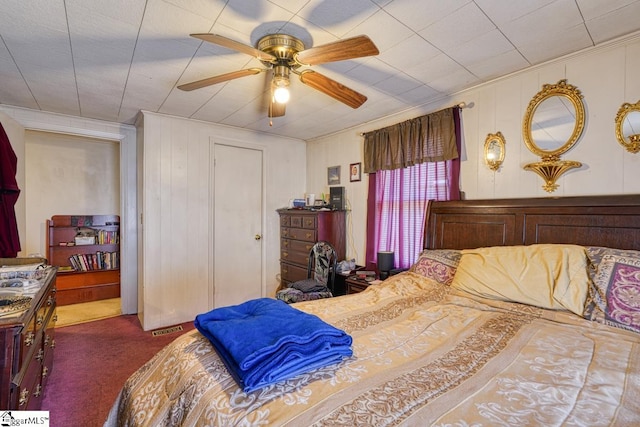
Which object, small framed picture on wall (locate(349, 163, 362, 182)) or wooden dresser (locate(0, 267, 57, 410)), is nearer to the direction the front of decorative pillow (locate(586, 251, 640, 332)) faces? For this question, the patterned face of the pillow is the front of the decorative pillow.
the wooden dresser

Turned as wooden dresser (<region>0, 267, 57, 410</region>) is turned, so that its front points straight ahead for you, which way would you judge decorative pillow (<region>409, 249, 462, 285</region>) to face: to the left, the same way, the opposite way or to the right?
the opposite way

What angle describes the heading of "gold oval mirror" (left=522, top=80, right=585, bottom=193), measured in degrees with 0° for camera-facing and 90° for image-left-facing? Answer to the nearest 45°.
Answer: approximately 45°

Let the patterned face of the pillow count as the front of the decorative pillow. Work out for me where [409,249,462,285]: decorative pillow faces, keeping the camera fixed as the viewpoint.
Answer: facing the viewer and to the left of the viewer

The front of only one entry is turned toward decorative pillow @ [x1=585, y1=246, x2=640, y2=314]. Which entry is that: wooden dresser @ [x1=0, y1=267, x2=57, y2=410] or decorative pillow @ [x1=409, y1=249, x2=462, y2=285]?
the wooden dresser

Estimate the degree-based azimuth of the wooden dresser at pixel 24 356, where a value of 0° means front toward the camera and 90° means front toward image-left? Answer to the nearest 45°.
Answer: approximately 315°

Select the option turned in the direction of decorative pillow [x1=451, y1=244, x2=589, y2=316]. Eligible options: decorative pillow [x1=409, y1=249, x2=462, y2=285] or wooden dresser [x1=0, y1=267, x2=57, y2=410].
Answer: the wooden dresser

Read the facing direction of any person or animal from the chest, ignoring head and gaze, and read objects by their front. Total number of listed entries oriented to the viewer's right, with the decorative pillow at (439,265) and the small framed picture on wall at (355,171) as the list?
0

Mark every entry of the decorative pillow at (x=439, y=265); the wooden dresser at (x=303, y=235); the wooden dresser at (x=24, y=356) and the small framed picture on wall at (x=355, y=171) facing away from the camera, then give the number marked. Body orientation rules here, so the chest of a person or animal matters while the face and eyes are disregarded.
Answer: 0

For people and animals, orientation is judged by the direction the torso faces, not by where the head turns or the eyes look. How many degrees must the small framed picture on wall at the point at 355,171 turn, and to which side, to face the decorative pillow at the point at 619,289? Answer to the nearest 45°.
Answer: approximately 90° to its left

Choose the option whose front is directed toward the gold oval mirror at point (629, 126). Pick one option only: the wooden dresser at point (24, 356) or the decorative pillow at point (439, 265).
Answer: the wooden dresser

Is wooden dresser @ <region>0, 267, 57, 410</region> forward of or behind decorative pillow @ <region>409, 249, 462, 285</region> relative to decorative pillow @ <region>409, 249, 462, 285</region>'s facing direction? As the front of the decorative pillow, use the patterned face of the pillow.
forward

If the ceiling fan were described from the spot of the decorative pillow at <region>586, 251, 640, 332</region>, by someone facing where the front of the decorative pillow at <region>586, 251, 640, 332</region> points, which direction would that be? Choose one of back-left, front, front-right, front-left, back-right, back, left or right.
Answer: front

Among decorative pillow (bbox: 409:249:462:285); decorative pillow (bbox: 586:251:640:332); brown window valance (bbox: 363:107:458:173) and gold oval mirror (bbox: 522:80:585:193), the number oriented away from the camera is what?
0

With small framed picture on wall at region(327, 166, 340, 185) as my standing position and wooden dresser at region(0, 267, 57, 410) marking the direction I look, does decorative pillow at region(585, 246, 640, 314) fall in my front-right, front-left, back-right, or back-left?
front-left
